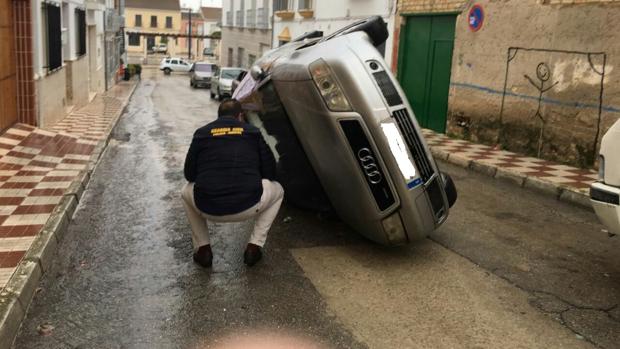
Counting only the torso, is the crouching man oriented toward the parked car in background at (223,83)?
yes

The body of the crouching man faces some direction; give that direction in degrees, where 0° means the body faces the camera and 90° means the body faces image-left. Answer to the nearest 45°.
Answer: approximately 180°

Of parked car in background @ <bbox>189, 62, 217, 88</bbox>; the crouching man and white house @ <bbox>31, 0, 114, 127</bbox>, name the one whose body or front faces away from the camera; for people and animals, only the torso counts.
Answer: the crouching man

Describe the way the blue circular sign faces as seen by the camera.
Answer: facing the viewer and to the left of the viewer

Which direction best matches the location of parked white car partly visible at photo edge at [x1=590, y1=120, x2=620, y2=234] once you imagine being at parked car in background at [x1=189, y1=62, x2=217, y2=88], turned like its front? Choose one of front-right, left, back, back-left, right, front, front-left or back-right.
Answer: front

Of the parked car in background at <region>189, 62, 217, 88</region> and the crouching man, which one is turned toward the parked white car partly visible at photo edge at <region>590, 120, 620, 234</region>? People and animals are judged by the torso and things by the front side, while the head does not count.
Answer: the parked car in background at <region>189, 62, 217, 88</region>

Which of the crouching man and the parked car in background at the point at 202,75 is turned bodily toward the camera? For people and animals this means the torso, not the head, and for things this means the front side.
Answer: the parked car in background

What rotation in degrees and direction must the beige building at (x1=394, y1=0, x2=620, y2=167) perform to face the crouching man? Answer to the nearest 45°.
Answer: approximately 45° to its left

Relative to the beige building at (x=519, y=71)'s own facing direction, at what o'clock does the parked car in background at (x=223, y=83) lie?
The parked car in background is roughly at 3 o'clock from the beige building.

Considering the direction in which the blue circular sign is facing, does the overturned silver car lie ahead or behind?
ahead

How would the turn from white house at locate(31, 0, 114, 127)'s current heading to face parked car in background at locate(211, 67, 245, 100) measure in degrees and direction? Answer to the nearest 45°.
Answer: approximately 90° to its left

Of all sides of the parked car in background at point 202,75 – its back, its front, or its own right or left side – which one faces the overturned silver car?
front

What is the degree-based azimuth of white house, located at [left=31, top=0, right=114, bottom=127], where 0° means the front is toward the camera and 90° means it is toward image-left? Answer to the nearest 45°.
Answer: approximately 315°

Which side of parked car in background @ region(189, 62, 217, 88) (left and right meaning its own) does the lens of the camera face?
front

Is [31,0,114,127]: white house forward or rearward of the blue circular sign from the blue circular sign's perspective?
forward

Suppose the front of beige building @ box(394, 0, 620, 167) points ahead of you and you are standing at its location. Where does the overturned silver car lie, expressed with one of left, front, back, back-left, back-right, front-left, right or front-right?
front-left

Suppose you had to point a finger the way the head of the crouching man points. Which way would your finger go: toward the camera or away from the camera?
away from the camera

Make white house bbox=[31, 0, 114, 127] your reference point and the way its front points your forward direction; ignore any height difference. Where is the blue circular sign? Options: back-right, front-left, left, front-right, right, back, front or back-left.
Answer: front

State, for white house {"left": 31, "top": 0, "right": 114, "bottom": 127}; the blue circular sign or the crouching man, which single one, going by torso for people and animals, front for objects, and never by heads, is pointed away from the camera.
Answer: the crouching man

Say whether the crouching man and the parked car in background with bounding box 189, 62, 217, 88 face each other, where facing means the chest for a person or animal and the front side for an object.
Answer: yes
